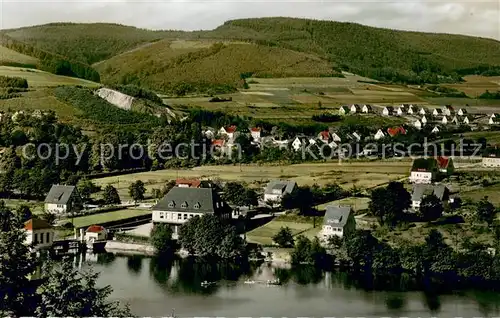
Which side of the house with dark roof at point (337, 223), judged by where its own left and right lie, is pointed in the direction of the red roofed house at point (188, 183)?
right

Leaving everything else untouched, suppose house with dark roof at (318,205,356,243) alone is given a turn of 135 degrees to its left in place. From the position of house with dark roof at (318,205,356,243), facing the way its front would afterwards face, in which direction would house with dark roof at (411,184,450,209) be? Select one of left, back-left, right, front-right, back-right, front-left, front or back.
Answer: front-left

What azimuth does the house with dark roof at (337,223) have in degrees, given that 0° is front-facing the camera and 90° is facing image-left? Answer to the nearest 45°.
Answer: approximately 45°

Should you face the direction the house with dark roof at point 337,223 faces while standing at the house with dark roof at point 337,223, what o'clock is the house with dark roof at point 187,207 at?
the house with dark roof at point 187,207 is roughly at 2 o'clock from the house with dark roof at point 337,223.

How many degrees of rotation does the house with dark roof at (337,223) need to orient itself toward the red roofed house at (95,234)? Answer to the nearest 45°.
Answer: approximately 45° to its right

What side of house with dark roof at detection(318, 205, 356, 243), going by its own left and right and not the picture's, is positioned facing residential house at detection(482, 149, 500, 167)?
back
